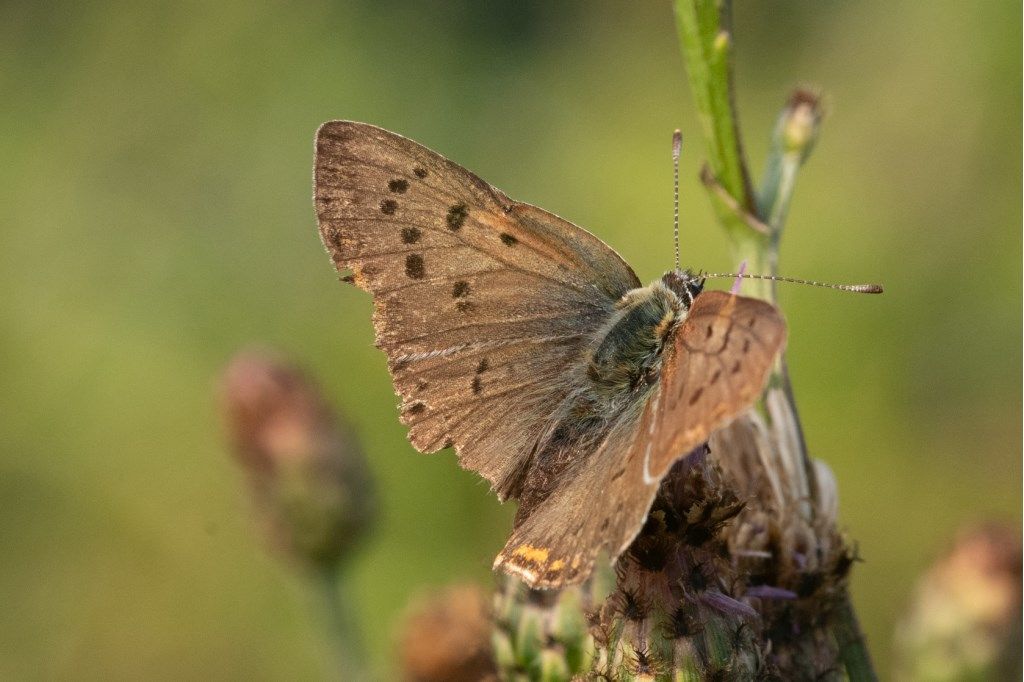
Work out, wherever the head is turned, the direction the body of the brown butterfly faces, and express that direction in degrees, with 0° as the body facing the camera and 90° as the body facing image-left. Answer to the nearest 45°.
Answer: approximately 225°

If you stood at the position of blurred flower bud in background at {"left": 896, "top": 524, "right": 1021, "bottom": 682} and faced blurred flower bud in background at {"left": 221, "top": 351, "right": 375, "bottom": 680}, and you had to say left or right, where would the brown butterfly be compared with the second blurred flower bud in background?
left

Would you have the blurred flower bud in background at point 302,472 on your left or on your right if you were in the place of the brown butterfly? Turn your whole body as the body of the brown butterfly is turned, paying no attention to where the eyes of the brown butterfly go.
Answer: on your left

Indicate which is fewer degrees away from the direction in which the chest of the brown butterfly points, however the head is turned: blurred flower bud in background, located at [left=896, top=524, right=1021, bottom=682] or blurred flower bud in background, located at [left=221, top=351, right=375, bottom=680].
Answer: the blurred flower bud in background, located at [left=896, top=524, right=1021, bottom=682]

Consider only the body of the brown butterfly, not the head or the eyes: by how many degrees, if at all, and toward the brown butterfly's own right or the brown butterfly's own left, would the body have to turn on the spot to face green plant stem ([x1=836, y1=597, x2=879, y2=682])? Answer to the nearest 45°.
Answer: approximately 45° to the brown butterfly's own right

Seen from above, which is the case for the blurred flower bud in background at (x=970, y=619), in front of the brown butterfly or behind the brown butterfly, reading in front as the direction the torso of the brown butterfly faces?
in front
